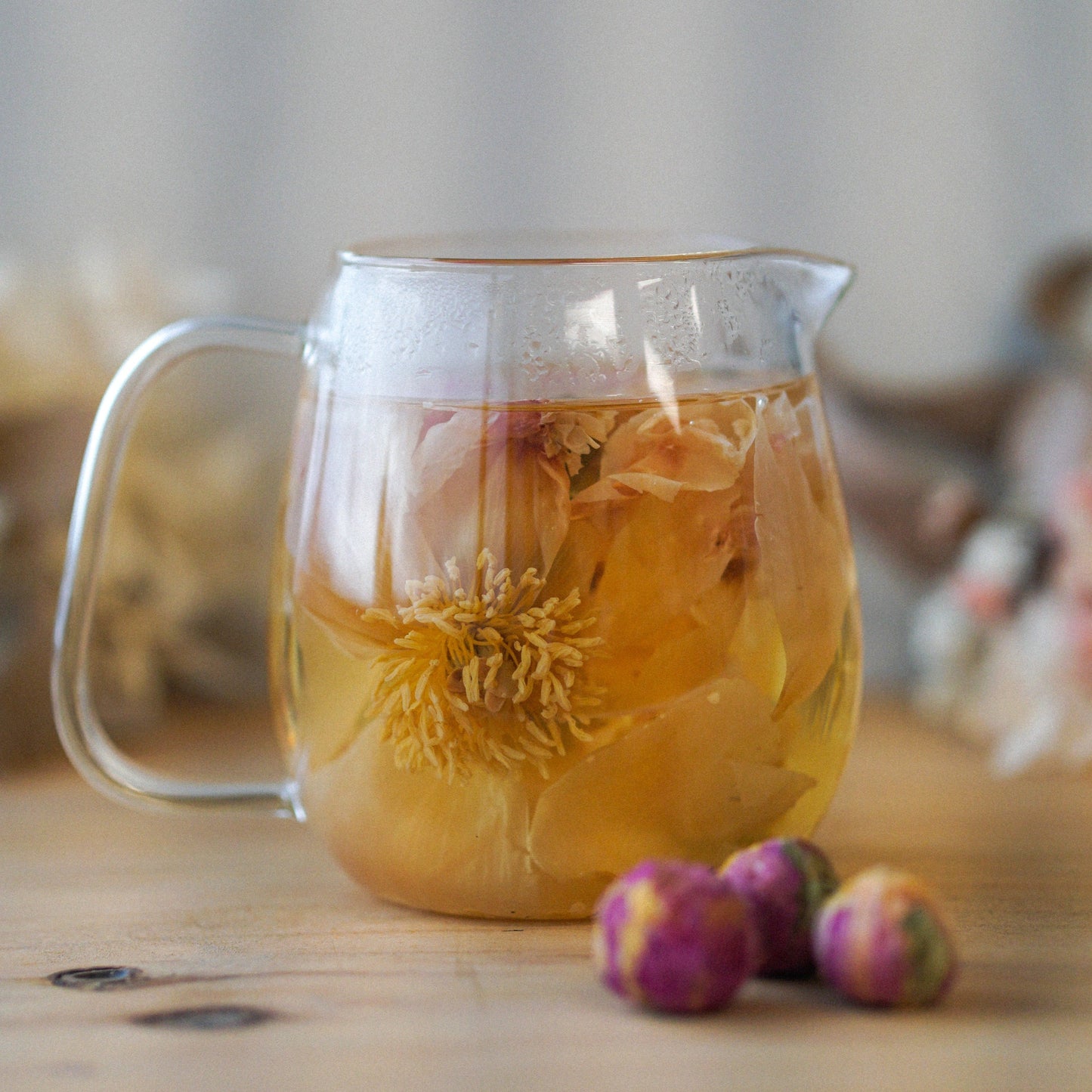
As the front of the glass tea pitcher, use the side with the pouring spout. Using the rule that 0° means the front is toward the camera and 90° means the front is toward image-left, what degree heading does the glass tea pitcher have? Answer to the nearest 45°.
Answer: approximately 270°

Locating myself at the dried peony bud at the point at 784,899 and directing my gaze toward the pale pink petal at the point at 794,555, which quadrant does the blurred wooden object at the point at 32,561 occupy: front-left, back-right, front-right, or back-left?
front-left
